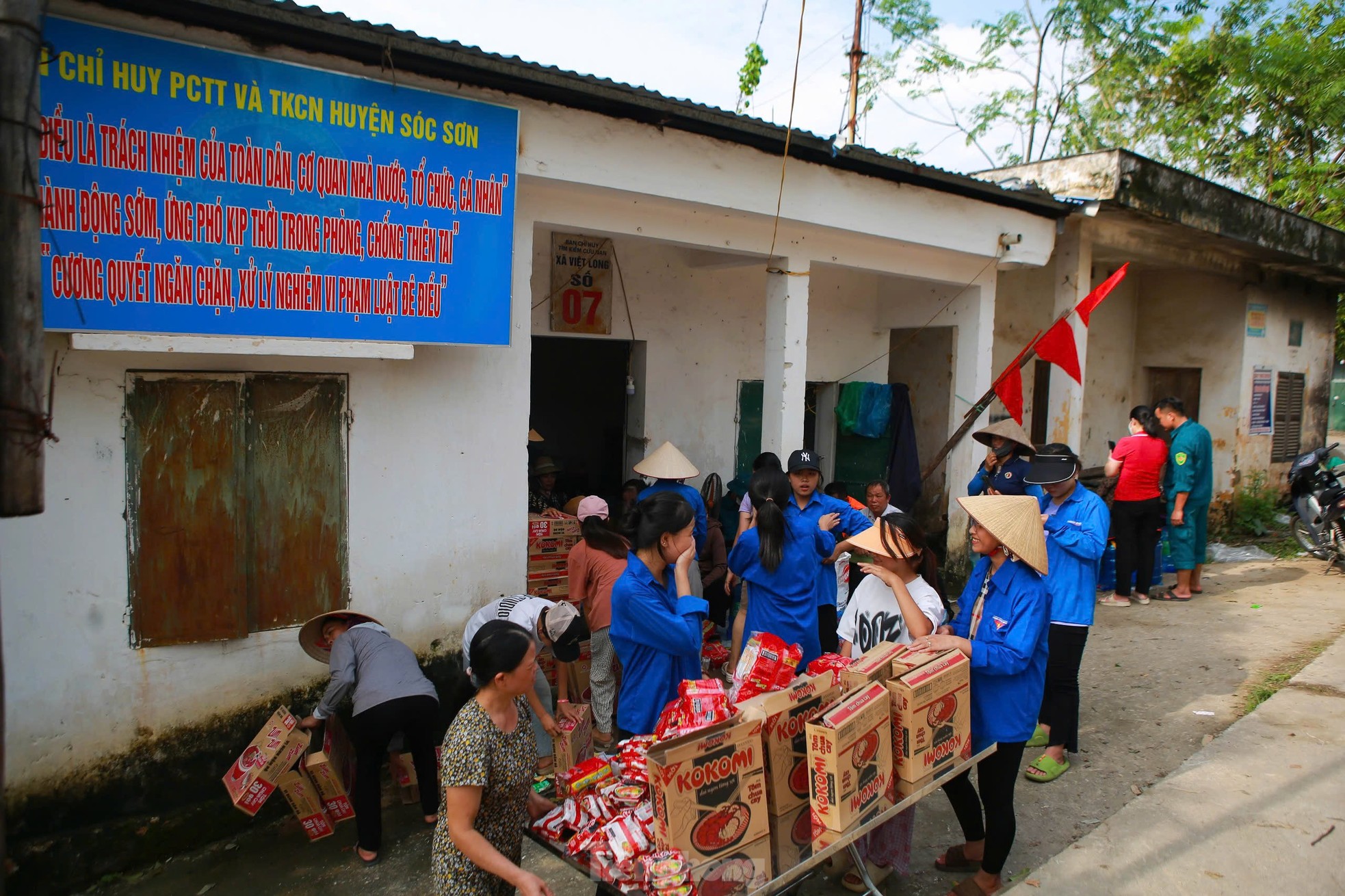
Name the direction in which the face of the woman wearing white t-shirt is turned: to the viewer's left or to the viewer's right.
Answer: to the viewer's left

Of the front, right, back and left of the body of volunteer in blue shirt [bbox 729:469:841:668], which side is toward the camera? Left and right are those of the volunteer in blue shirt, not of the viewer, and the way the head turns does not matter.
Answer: back

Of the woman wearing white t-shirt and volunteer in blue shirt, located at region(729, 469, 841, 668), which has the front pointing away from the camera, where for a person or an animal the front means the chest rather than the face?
the volunteer in blue shirt

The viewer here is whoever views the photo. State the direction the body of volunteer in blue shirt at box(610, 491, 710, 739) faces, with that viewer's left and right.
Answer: facing to the right of the viewer

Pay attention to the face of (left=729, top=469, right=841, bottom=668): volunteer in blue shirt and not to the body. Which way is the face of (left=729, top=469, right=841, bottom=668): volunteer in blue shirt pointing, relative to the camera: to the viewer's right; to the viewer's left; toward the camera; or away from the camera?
away from the camera

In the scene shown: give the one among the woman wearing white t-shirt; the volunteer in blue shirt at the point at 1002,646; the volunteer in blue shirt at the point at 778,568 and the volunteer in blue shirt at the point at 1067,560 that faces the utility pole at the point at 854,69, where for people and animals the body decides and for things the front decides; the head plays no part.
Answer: the volunteer in blue shirt at the point at 778,568

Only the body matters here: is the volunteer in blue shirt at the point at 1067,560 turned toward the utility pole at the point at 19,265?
yes

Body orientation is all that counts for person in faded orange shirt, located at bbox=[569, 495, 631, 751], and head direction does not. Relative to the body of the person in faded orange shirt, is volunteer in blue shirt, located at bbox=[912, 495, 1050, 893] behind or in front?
behind

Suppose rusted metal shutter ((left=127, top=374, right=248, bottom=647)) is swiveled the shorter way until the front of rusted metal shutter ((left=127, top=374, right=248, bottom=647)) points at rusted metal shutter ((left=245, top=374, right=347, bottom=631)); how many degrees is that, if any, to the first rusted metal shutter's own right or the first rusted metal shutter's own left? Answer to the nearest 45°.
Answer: approximately 90° to the first rusted metal shutter's own left
